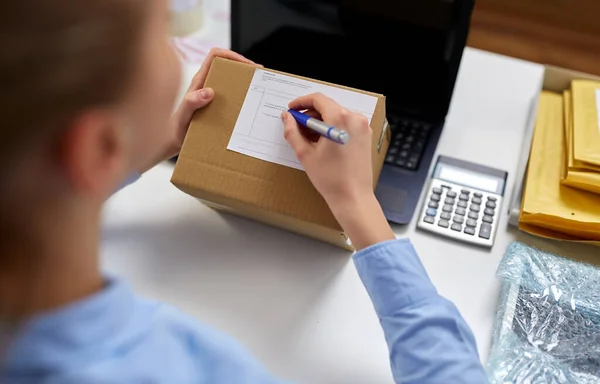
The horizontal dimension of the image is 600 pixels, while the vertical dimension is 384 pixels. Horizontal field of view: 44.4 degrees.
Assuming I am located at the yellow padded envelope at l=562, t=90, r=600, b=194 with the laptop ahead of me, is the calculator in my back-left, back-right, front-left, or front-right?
front-left

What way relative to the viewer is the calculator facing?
toward the camera

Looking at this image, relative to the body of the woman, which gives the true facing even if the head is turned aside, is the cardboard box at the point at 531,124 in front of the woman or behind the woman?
in front

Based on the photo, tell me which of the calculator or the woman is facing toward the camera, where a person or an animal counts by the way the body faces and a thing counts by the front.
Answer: the calculator

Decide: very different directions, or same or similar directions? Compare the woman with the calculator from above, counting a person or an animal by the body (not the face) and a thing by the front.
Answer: very different directions

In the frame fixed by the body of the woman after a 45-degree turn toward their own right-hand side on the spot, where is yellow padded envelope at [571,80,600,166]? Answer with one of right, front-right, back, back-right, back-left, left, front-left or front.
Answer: front-left

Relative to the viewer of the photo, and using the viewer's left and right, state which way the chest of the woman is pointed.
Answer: facing away from the viewer and to the right of the viewer

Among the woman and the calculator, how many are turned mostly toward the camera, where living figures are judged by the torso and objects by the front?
1

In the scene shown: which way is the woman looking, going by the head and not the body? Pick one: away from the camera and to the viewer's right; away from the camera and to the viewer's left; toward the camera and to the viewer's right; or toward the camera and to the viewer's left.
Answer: away from the camera and to the viewer's right
